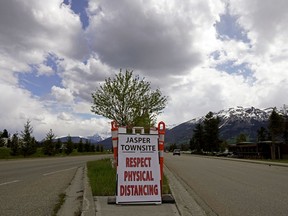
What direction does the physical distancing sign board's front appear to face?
toward the camera
